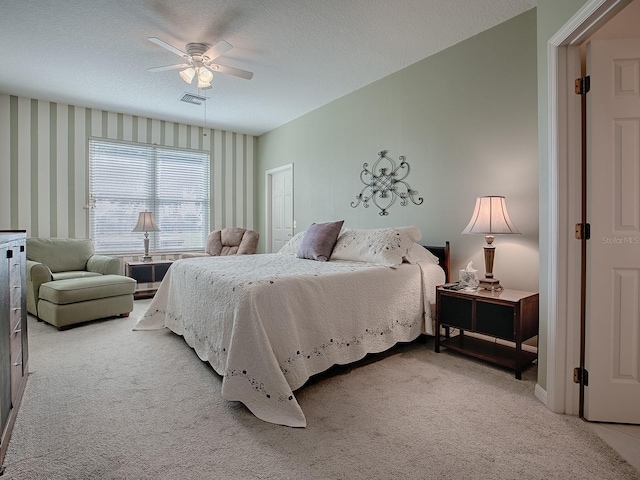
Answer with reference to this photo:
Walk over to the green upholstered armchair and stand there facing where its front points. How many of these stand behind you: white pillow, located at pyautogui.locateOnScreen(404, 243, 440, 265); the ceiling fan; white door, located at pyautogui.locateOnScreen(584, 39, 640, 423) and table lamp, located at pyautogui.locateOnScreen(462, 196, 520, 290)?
0

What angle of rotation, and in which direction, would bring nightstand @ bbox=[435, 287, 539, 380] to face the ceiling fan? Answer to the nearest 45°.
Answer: approximately 45° to its right

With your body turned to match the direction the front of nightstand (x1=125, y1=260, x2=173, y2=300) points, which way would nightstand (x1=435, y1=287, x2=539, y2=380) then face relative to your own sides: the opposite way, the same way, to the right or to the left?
to the right

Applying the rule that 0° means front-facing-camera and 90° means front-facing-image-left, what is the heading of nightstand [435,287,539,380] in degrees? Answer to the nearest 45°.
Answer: approximately 45°

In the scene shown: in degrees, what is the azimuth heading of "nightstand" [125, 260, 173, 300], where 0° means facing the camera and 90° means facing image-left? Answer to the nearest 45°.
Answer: approximately 0°

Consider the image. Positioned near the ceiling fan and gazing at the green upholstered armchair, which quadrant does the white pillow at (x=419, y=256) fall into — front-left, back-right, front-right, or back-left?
back-right

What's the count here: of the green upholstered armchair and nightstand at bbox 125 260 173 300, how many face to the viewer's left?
0

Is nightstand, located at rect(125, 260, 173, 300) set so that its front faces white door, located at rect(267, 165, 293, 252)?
no

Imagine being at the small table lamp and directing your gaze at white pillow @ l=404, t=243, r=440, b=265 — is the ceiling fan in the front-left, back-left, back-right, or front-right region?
front-right

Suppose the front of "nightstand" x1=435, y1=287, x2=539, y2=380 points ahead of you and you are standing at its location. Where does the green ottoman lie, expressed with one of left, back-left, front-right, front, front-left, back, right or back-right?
front-right

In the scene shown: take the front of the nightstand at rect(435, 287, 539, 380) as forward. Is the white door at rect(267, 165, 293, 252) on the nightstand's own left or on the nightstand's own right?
on the nightstand's own right

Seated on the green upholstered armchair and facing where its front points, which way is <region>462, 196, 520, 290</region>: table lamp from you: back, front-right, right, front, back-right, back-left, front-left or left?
front
